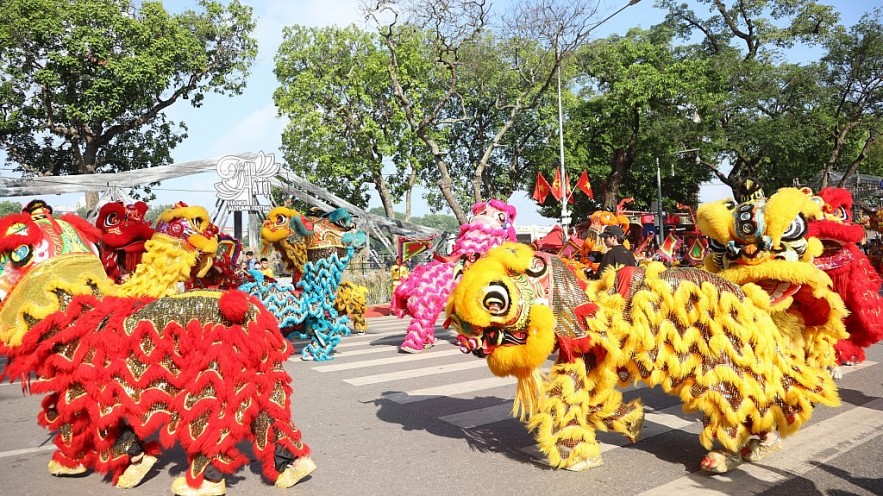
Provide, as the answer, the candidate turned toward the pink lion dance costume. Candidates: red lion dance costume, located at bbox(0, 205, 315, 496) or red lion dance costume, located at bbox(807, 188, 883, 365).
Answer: red lion dance costume, located at bbox(807, 188, 883, 365)

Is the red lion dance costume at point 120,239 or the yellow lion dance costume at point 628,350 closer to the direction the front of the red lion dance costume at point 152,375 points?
the red lion dance costume

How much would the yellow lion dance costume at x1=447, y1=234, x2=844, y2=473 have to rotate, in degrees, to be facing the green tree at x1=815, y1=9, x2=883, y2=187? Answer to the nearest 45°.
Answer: approximately 90° to its right

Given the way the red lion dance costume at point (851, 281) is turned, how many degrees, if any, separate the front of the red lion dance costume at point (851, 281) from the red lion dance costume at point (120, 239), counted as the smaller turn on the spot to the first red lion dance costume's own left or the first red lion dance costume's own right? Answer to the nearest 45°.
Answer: approximately 45° to the first red lion dance costume's own right

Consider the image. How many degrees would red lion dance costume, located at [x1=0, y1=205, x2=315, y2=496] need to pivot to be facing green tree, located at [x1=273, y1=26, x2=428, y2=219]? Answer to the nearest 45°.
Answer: approximately 90° to its right

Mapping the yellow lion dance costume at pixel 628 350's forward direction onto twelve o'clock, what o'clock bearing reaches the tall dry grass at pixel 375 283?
The tall dry grass is roughly at 2 o'clock from the yellow lion dance costume.

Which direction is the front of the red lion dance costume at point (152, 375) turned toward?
to the viewer's left

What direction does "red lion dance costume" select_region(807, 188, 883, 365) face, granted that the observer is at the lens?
facing to the left of the viewer

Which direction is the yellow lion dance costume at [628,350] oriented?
to the viewer's left
